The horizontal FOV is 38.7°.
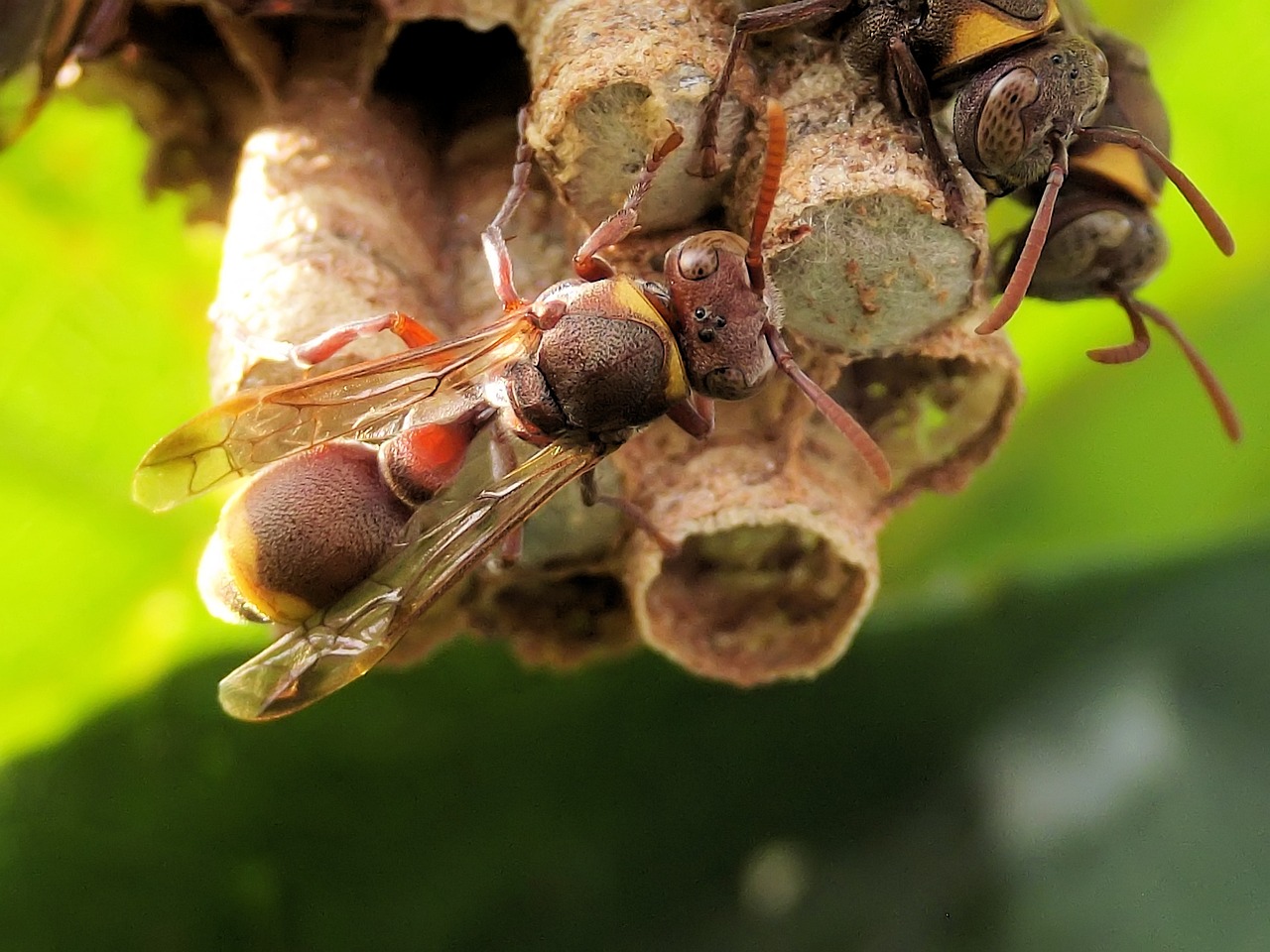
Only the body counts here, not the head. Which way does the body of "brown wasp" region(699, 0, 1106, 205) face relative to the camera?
to the viewer's right

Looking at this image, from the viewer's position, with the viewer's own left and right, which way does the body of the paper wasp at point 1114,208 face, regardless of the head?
facing the viewer
